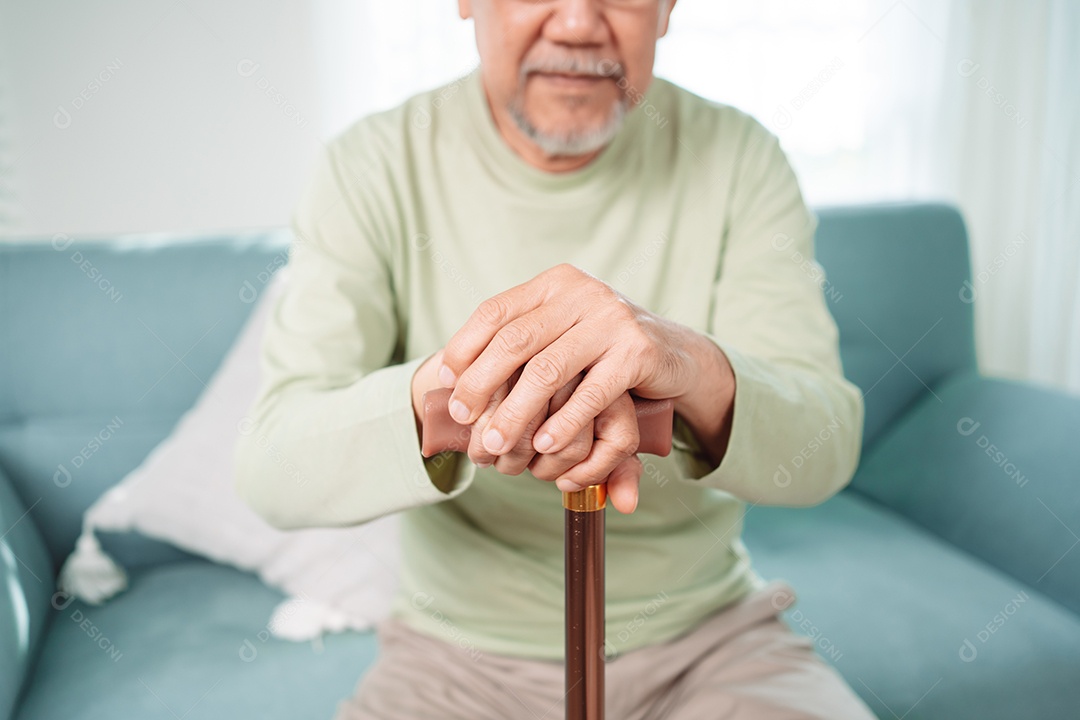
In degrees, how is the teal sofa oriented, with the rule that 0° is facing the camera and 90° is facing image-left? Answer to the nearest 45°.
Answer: approximately 0°

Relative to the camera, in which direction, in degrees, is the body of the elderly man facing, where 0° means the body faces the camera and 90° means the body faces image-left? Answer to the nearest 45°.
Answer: approximately 0°
